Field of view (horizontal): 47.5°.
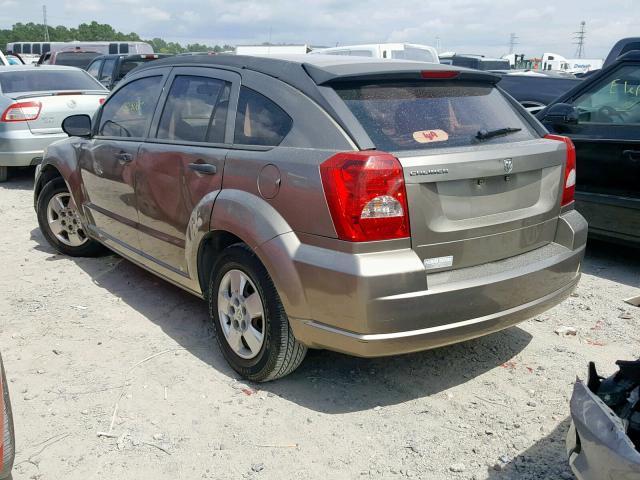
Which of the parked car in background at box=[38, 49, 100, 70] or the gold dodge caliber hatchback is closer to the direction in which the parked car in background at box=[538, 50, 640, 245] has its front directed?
the parked car in background

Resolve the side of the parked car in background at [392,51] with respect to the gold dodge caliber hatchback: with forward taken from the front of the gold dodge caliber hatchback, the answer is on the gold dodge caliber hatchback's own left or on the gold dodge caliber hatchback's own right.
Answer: on the gold dodge caliber hatchback's own right

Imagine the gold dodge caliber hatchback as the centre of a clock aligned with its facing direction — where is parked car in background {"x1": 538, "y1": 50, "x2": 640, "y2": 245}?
The parked car in background is roughly at 3 o'clock from the gold dodge caliber hatchback.

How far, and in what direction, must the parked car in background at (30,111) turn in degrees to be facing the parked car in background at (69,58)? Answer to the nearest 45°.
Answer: approximately 45° to its right

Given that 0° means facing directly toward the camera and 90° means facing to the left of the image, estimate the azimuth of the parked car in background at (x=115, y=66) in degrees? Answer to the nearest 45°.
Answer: approximately 135°

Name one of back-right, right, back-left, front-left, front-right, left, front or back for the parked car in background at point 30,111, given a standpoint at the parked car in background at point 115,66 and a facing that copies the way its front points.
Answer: back-left

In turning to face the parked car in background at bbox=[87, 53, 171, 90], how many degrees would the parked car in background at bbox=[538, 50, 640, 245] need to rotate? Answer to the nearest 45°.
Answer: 0° — it already faces it
